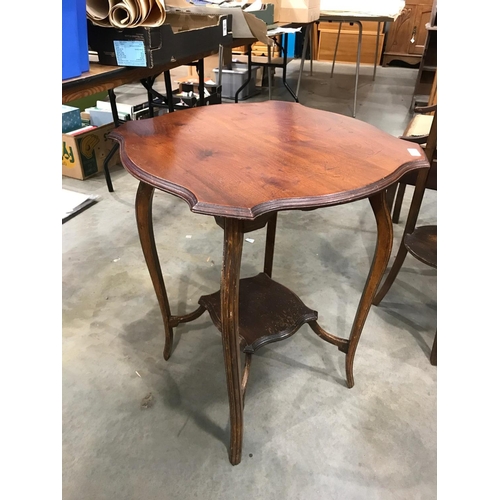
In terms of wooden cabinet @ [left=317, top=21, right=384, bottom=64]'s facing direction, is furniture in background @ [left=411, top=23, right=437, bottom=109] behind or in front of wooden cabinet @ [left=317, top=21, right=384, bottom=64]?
in front

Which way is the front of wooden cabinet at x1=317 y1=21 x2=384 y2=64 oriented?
toward the camera

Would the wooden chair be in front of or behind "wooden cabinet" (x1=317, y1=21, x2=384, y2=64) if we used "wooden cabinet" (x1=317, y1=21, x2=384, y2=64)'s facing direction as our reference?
in front
